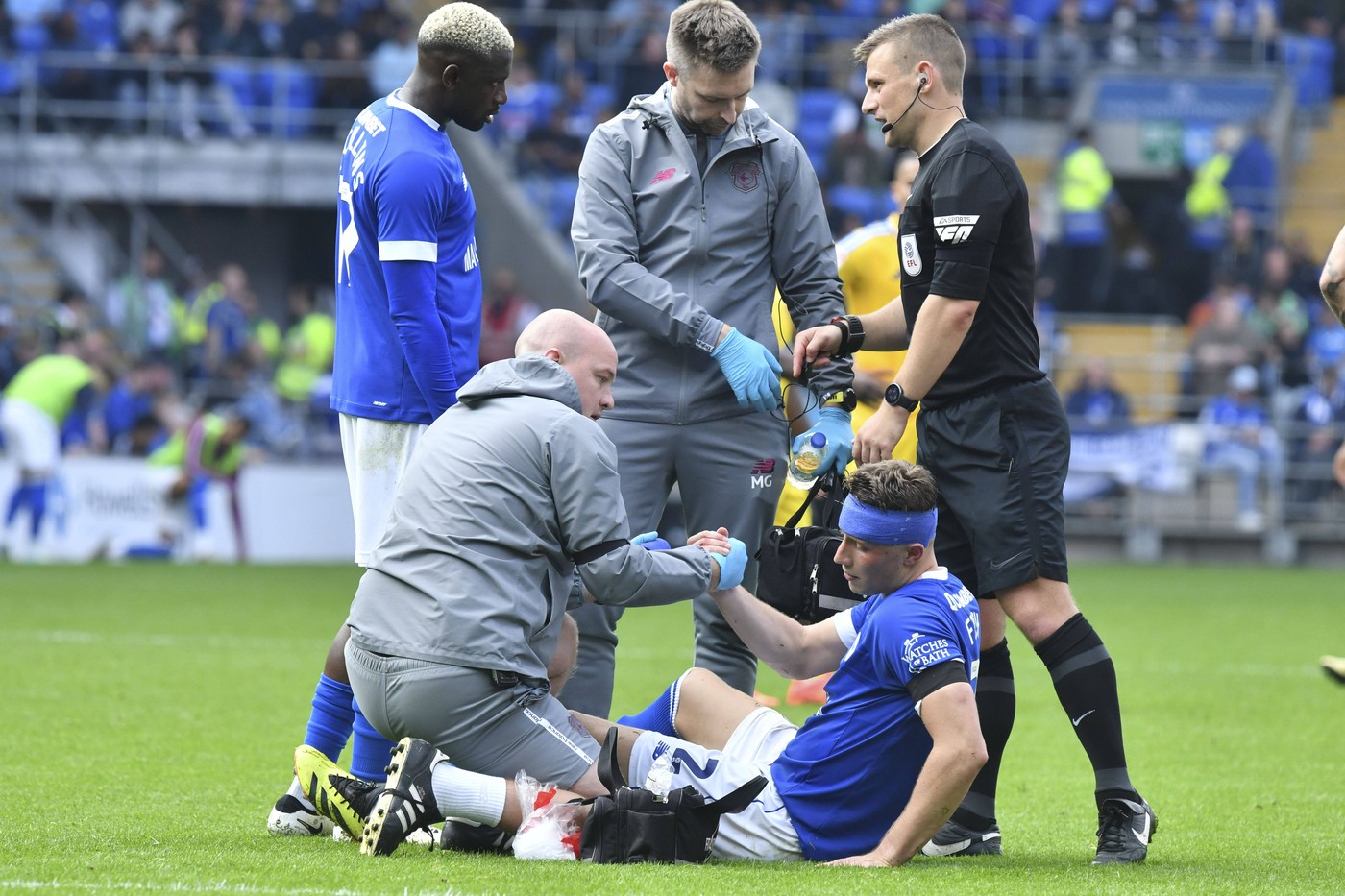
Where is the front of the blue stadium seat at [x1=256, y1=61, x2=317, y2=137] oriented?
toward the camera

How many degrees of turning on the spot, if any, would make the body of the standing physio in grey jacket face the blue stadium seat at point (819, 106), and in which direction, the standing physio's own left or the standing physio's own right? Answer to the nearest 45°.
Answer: approximately 180°

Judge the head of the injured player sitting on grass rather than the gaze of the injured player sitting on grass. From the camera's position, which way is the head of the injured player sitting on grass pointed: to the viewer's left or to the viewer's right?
to the viewer's left

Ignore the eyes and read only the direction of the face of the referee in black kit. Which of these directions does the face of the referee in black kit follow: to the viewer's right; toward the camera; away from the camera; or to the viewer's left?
to the viewer's left

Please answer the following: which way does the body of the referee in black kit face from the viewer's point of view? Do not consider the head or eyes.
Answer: to the viewer's left

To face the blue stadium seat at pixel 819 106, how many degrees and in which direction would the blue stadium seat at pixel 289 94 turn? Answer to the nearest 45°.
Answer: approximately 90° to its left

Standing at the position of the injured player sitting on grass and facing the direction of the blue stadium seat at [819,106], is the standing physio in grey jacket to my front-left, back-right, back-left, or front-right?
front-left

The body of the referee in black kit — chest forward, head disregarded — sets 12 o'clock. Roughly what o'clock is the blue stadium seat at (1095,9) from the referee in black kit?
The blue stadium seat is roughly at 3 o'clock from the referee in black kit.

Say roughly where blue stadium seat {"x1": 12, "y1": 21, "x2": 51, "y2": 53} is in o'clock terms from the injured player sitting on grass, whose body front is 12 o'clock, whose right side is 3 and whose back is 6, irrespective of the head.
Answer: The blue stadium seat is roughly at 2 o'clock from the injured player sitting on grass.

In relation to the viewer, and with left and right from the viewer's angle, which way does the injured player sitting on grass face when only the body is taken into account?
facing to the left of the viewer

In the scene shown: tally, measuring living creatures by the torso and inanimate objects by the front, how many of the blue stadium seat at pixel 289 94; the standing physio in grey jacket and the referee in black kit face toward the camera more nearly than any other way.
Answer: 2

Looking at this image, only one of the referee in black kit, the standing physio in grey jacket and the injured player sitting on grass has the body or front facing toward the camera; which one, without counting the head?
the standing physio in grey jacket
